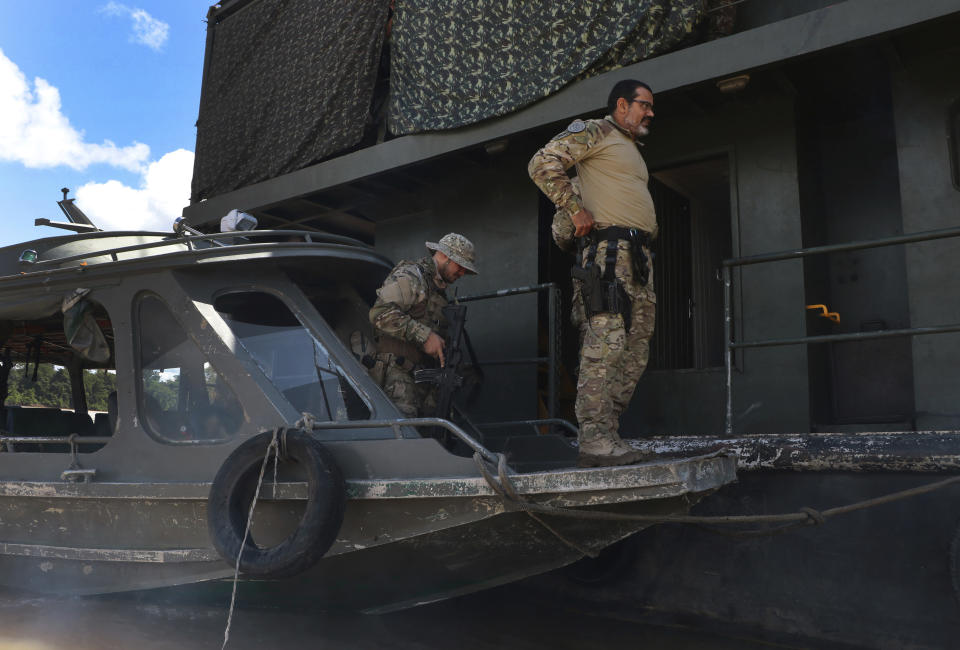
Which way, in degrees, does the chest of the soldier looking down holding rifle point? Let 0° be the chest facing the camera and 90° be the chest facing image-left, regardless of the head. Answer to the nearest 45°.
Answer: approximately 270°

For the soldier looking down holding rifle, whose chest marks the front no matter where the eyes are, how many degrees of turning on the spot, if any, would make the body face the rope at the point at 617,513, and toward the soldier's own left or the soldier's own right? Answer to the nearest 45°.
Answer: approximately 45° to the soldier's own right

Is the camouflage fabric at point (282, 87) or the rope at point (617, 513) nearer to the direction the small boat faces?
the rope

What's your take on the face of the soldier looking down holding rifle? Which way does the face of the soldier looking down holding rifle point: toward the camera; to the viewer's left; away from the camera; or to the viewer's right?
to the viewer's right

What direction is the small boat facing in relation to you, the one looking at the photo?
facing to the right of the viewer

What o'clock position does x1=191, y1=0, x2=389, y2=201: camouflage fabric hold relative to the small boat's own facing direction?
The camouflage fabric is roughly at 9 o'clock from the small boat.

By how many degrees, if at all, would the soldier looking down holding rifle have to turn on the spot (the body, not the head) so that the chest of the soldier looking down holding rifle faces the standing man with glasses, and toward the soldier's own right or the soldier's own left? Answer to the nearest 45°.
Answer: approximately 45° to the soldier's own right
